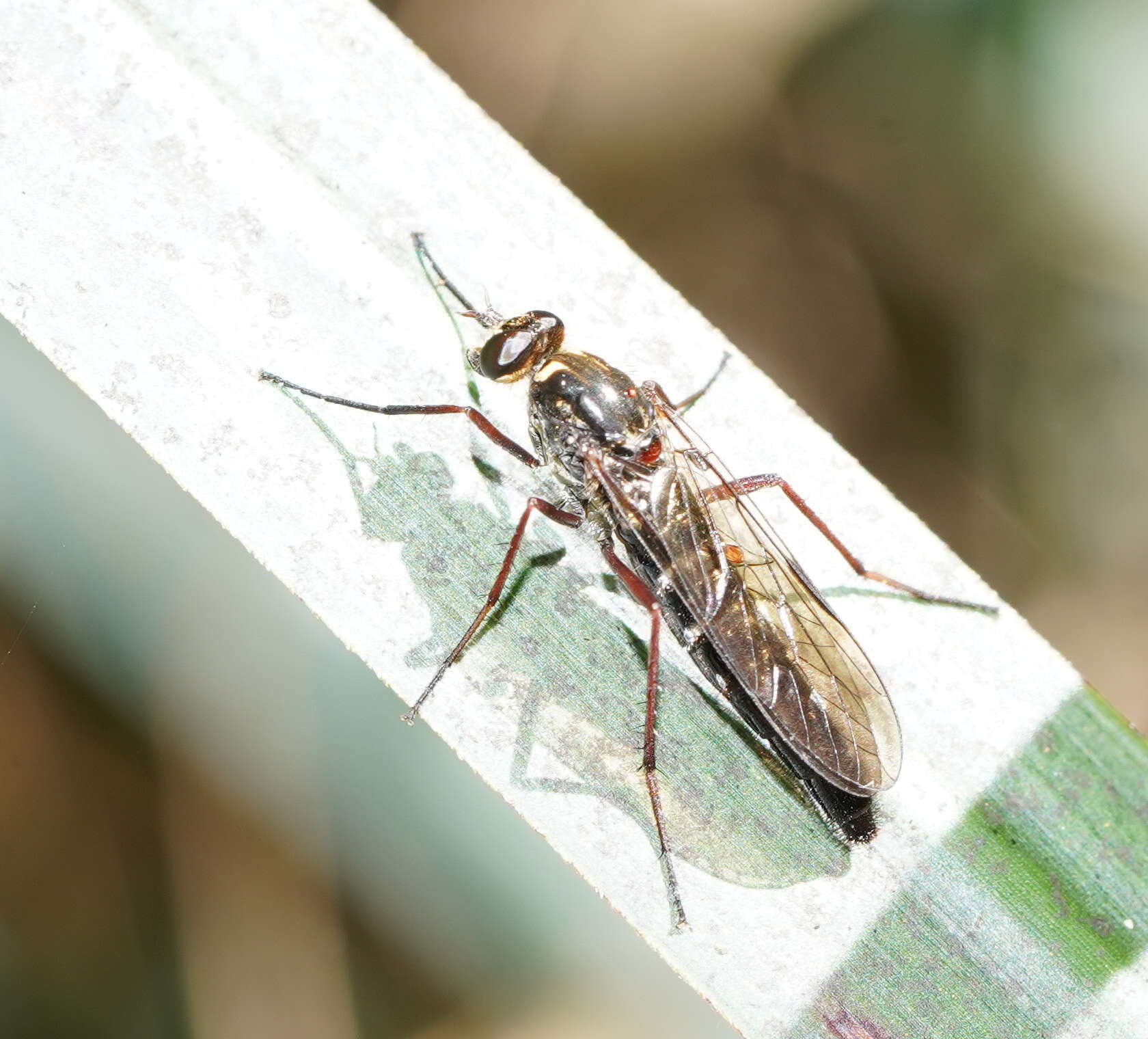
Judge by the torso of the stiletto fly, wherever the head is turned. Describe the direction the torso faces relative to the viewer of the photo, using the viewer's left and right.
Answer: facing away from the viewer and to the left of the viewer
